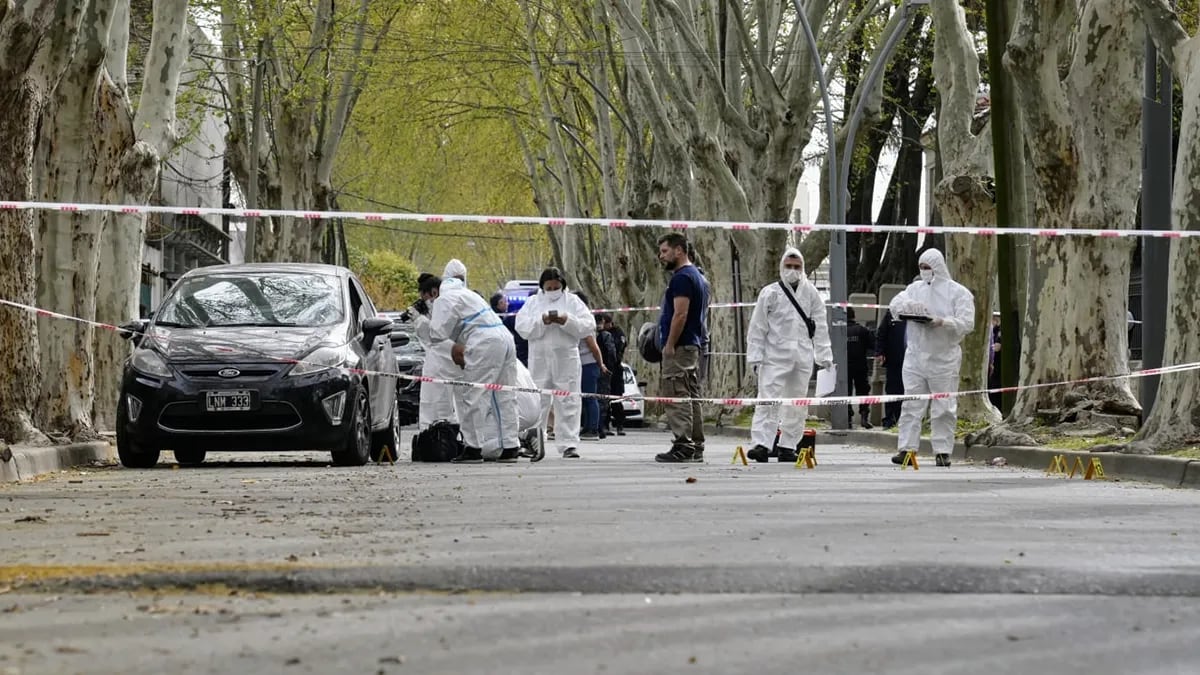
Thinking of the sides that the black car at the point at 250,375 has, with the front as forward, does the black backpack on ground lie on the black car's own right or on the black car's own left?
on the black car's own left

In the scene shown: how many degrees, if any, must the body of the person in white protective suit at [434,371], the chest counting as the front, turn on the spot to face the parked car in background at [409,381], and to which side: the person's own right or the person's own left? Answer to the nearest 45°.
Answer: approximately 90° to the person's own right

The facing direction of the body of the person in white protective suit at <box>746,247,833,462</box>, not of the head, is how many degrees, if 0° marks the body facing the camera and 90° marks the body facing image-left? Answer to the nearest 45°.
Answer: approximately 0°

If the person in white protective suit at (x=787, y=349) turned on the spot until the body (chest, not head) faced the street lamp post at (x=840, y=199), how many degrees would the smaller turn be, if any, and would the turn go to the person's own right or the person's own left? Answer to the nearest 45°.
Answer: approximately 180°
